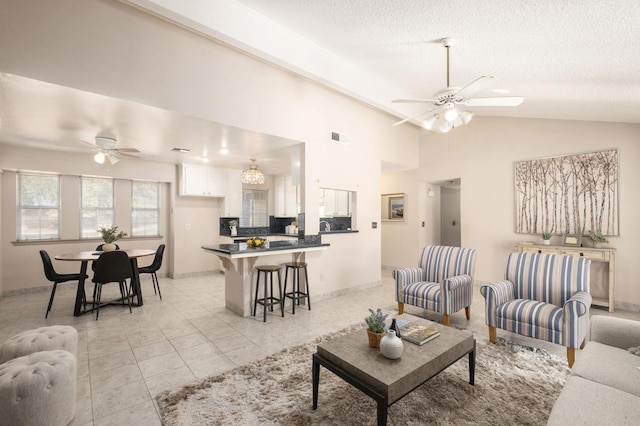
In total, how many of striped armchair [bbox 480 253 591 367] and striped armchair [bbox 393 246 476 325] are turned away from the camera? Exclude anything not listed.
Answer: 0

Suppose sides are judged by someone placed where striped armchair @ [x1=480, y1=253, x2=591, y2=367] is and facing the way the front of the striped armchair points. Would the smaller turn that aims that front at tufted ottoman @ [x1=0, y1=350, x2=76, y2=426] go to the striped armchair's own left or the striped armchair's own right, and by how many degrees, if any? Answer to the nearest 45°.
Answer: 0° — it already faces it

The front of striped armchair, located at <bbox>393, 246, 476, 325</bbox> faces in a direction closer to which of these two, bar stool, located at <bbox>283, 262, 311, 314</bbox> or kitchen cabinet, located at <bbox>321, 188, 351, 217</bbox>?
the bar stool

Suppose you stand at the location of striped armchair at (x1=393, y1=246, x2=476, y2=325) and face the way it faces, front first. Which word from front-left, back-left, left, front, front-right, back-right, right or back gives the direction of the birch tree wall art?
back

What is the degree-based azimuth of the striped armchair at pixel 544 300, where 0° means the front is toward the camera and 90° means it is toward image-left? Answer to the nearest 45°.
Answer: approximately 45°

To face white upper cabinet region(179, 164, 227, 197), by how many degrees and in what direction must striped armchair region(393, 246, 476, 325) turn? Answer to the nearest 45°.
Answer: approximately 45° to its right

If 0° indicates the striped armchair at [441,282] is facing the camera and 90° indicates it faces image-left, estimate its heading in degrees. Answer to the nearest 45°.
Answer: approximately 45°

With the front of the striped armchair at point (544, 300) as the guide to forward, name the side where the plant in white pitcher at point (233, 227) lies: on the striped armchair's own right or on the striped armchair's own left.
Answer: on the striped armchair's own right

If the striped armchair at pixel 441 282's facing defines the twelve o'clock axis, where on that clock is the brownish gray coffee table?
The brownish gray coffee table is roughly at 11 o'clock from the striped armchair.

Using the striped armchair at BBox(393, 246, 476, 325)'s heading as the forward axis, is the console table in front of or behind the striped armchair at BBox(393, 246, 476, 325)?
behind

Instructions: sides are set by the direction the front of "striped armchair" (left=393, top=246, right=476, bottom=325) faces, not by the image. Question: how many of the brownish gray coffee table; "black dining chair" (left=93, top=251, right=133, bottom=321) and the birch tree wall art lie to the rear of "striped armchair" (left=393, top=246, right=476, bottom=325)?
1

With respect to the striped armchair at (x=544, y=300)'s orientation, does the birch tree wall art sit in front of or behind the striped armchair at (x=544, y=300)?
behind
